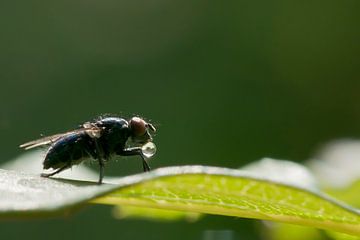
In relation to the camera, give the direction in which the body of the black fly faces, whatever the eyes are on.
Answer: to the viewer's right
